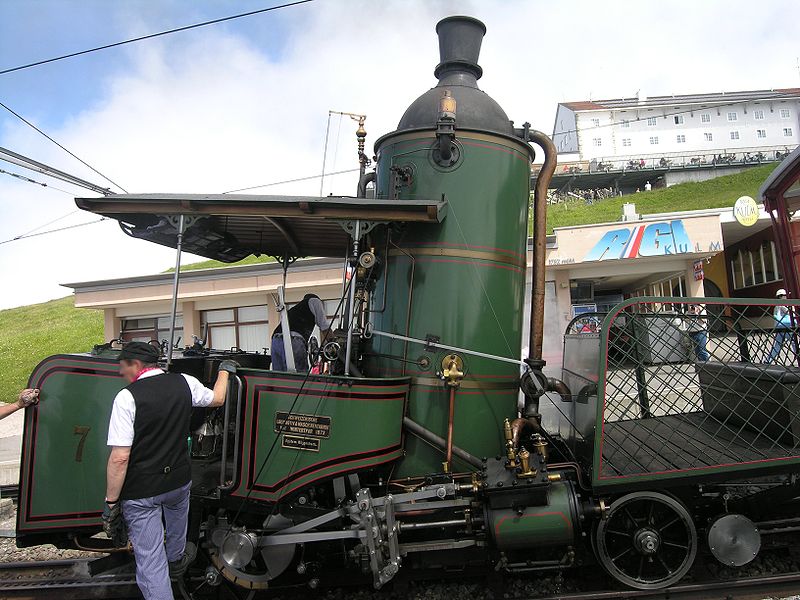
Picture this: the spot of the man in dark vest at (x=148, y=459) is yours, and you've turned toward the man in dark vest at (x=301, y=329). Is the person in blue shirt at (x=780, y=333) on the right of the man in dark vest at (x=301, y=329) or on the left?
right

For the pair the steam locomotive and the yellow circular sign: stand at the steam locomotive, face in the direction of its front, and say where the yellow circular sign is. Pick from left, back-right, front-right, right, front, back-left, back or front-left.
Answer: front-left

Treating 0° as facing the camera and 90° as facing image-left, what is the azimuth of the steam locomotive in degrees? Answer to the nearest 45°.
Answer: approximately 270°

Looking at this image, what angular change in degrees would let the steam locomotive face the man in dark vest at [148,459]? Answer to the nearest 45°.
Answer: approximately 180°

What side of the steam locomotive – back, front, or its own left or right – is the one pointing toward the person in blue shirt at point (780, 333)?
front

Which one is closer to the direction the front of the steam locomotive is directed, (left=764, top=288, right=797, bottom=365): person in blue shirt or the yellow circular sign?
the person in blue shirt

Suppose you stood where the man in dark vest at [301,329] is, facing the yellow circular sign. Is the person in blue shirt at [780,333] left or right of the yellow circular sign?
right
